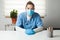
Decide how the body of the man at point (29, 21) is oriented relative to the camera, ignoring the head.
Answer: toward the camera
